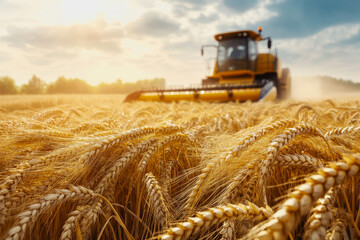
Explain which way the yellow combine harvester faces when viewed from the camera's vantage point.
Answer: facing the viewer and to the left of the viewer
